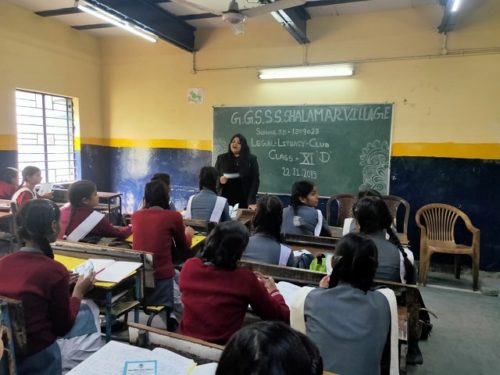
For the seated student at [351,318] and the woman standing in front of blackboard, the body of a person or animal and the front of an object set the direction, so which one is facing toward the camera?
the woman standing in front of blackboard

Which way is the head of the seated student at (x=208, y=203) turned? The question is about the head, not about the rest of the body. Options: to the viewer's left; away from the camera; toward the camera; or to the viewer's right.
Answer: away from the camera

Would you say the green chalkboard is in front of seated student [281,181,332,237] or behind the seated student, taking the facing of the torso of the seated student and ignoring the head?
in front

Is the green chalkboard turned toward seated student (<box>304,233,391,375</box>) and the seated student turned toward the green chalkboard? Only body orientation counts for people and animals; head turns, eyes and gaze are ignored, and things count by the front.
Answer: yes

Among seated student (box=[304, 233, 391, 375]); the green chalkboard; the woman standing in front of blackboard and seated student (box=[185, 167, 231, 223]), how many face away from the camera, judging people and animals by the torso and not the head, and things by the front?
2

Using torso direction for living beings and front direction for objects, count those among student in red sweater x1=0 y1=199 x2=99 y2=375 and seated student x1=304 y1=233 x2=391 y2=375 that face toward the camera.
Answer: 0

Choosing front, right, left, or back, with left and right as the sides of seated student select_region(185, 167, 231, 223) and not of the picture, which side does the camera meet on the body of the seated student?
back

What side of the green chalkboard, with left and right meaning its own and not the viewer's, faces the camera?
front

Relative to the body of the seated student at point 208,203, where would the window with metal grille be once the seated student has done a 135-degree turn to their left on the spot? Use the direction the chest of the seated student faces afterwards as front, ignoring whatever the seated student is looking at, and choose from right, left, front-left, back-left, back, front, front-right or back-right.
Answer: right

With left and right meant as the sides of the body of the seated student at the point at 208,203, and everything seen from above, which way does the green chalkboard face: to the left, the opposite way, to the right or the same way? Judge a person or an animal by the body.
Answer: the opposite way

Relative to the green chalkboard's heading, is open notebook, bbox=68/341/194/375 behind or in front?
in front

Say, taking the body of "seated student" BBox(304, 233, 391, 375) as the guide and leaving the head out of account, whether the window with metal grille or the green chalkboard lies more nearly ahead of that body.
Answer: the green chalkboard

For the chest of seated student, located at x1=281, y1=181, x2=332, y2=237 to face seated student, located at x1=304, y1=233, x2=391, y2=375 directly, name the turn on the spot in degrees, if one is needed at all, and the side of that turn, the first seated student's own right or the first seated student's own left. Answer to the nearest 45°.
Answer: approximately 135° to the first seated student's own right

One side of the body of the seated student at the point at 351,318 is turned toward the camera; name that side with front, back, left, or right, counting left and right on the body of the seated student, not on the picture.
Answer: back

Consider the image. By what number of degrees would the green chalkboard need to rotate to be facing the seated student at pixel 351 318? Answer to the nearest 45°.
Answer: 0° — it already faces them

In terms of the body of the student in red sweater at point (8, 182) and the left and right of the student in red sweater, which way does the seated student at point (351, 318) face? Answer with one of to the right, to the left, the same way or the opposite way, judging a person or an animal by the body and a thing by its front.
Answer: the same way

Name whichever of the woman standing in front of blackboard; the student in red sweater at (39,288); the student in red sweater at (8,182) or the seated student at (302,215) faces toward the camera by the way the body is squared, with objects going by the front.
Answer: the woman standing in front of blackboard
